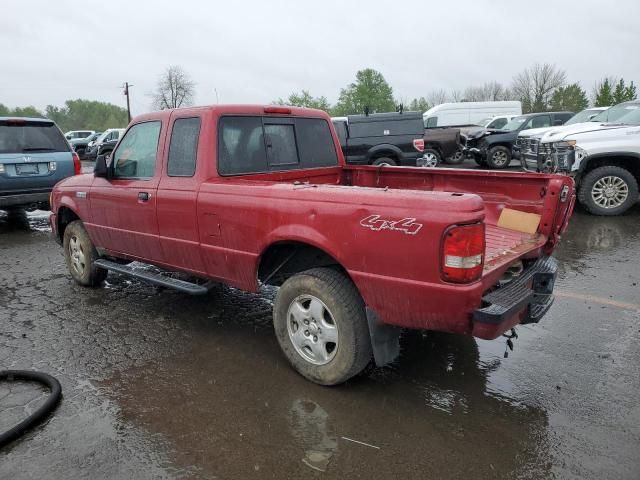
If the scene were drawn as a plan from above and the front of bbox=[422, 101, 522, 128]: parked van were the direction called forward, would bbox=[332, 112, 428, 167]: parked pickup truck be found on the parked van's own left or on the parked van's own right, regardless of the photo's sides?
on the parked van's own left

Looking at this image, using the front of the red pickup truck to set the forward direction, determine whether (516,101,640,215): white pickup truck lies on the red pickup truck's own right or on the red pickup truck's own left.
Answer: on the red pickup truck's own right

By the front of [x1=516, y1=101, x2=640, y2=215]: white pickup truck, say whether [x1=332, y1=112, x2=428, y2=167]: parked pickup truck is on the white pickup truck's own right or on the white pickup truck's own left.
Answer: on the white pickup truck's own right

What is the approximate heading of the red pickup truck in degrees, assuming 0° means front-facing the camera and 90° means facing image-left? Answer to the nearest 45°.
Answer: approximately 135°

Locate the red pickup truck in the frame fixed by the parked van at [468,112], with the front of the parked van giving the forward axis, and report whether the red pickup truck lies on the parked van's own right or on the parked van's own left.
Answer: on the parked van's own left

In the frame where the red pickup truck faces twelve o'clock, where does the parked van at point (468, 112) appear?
The parked van is roughly at 2 o'clock from the red pickup truck.

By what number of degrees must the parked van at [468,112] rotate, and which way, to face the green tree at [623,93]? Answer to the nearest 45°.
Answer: approximately 135° to its right

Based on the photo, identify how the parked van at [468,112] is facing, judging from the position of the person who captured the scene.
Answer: facing to the left of the viewer
